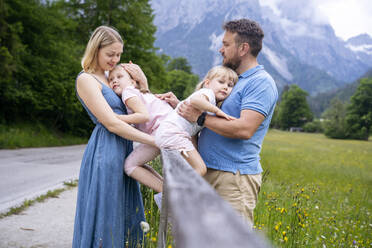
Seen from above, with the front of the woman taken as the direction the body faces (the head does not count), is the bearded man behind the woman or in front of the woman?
in front

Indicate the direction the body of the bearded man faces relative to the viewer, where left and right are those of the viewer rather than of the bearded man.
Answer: facing to the left of the viewer

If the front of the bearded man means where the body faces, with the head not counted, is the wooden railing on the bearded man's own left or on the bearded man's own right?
on the bearded man's own left

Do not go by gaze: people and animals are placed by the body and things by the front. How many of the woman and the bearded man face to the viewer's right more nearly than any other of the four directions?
1

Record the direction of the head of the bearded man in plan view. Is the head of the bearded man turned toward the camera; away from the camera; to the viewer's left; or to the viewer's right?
to the viewer's left

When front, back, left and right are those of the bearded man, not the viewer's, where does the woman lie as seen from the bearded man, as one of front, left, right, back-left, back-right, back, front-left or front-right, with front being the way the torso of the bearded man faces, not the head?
front

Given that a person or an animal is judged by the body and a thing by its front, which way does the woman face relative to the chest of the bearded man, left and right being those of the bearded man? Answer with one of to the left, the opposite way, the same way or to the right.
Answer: the opposite way

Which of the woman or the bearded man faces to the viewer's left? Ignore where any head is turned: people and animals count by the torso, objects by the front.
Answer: the bearded man

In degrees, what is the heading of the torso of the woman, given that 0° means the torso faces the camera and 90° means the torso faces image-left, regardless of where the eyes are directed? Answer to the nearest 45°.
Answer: approximately 270°

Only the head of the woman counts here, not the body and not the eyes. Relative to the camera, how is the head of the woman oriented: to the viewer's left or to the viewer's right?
to the viewer's right
